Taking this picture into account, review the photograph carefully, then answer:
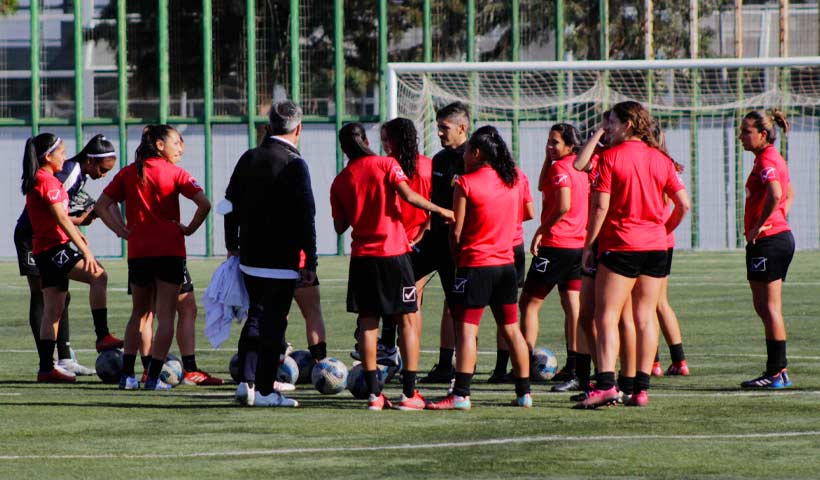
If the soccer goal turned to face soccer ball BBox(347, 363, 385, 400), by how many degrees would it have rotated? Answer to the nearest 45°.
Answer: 0° — it already faces it

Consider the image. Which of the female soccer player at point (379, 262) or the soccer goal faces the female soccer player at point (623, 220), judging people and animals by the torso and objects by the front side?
the soccer goal

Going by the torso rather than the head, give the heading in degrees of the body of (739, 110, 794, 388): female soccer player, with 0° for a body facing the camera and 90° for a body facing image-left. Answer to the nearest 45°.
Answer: approximately 90°

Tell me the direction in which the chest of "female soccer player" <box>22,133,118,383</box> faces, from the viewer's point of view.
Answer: to the viewer's right

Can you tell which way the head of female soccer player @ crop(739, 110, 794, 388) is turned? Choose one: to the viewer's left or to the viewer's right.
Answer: to the viewer's left

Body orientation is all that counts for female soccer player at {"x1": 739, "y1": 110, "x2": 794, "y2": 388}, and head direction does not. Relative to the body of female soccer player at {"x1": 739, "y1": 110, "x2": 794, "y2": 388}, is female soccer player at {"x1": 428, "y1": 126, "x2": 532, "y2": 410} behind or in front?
in front

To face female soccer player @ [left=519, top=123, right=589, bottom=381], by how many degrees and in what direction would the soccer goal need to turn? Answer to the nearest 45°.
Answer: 0° — it already faces them

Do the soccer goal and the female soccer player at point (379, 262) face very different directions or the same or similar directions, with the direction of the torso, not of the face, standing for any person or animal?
very different directions

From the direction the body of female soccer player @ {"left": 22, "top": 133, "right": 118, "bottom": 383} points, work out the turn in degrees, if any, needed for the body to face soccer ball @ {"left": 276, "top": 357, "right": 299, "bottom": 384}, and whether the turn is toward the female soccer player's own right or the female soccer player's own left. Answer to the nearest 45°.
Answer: approximately 45° to the female soccer player's own right

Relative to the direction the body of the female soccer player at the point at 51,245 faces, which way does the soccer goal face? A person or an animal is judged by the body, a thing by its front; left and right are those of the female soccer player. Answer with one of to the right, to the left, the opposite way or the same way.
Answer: to the right

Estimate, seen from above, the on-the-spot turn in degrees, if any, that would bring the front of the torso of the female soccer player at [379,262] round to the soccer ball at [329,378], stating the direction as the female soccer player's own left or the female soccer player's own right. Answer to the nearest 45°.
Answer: approximately 45° to the female soccer player's own left

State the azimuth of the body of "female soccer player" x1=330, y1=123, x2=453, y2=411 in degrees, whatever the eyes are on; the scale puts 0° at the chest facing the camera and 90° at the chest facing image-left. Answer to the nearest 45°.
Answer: approximately 180°

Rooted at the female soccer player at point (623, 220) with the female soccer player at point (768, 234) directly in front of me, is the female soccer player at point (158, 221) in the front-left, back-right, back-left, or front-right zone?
back-left

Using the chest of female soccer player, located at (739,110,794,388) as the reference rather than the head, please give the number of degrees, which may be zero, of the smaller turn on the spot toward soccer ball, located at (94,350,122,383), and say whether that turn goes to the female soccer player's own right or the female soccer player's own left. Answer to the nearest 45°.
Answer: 0° — they already face it

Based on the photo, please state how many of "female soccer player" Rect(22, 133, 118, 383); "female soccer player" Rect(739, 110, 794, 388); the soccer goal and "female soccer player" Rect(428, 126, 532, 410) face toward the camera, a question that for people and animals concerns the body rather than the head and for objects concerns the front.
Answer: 1

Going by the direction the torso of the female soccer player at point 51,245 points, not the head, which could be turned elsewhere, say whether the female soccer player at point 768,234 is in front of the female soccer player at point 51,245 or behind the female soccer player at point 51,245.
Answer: in front

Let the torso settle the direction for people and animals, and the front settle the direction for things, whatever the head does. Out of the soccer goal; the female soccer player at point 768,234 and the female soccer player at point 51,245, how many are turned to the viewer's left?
1

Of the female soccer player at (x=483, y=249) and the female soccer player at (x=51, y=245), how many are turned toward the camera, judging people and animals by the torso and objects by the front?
0
